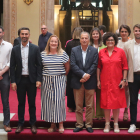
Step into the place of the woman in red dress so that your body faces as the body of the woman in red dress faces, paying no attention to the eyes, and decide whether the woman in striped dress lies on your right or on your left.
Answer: on your right

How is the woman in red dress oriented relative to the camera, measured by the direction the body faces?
toward the camera

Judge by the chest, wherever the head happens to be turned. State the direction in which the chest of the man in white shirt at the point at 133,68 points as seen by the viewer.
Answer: toward the camera

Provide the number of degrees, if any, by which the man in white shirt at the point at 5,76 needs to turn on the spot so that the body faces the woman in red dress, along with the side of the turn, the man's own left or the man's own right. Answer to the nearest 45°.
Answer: approximately 90° to the man's own left

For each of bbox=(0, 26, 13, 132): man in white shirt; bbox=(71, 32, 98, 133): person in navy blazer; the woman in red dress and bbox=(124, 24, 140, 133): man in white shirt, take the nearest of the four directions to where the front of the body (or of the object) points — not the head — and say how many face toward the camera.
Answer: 4

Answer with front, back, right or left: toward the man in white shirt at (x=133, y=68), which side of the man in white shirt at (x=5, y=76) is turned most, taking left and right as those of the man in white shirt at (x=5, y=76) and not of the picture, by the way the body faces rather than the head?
left

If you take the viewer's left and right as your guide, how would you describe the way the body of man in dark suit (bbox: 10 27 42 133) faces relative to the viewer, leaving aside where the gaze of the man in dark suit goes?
facing the viewer

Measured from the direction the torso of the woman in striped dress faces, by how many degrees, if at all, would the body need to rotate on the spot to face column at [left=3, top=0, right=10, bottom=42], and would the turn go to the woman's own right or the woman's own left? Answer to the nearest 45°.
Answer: approximately 180°

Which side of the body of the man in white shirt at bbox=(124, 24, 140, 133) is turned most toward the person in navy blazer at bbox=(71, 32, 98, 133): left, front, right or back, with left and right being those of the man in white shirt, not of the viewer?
right

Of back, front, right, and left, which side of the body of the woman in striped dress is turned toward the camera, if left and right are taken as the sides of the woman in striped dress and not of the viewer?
front
